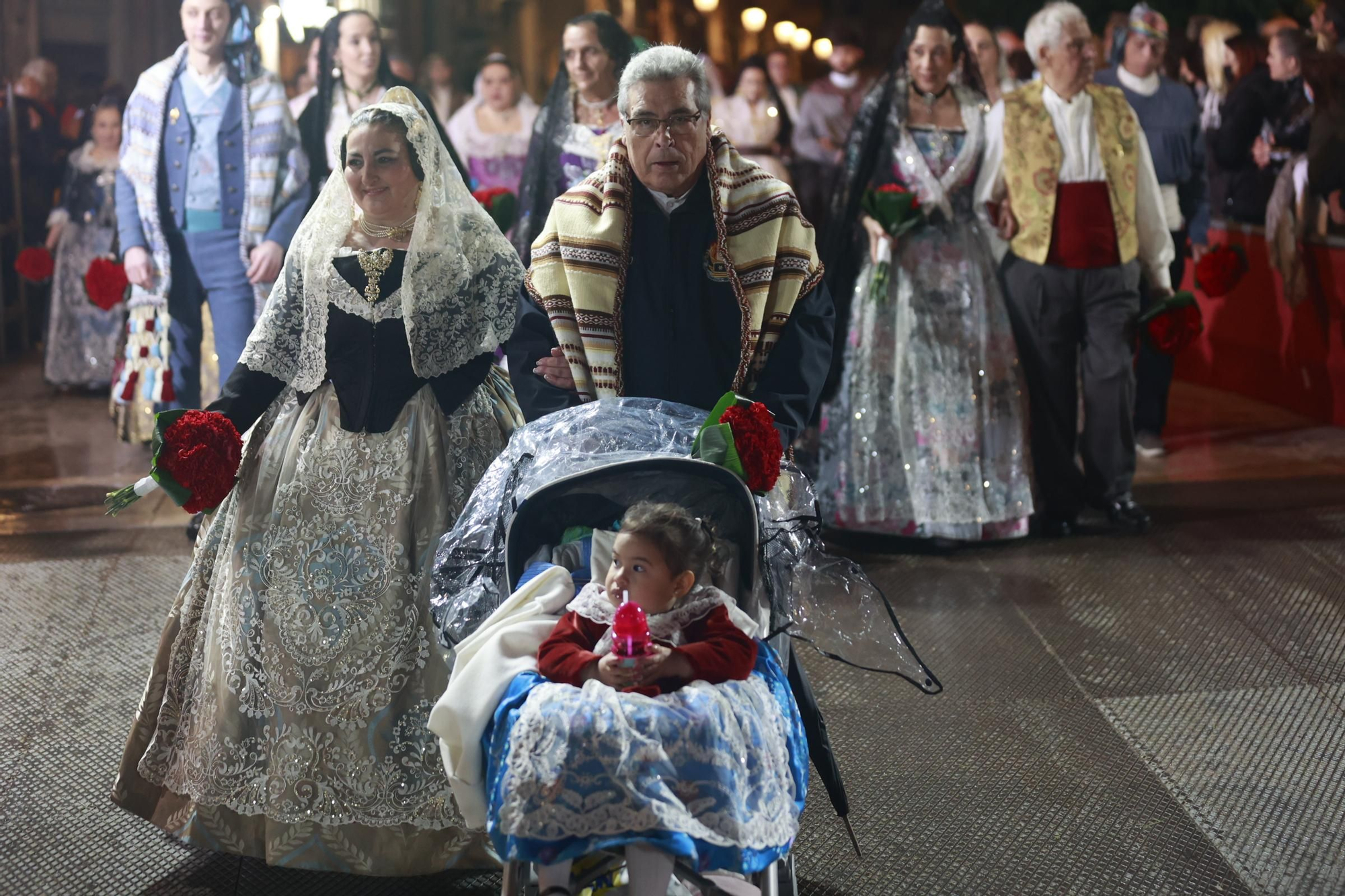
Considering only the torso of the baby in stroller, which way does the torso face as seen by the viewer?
toward the camera

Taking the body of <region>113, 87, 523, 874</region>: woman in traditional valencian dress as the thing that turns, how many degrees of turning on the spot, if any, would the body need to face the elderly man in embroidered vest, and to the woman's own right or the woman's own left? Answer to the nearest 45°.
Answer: approximately 135° to the woman's own left

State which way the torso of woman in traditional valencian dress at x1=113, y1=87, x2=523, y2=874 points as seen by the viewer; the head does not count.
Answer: toward the camera

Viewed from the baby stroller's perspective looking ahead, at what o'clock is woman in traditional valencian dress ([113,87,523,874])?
The woman in traditional valencian dress is roughly at 4 o'clock from the baby stroller.

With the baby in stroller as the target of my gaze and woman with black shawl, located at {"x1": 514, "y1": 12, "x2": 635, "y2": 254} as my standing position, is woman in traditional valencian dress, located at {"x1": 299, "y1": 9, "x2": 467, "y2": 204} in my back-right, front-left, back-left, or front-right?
back-right

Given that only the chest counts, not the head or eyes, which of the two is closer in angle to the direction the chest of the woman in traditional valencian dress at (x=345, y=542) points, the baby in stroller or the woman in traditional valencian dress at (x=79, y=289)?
the baby in stroller

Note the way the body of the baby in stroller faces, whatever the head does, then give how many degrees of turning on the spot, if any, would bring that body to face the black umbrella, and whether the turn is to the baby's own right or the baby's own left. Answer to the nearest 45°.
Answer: approximately 135° to the baby's own left

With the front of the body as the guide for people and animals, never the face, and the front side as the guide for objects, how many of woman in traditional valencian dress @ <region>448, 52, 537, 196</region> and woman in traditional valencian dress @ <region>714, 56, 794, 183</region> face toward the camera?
2

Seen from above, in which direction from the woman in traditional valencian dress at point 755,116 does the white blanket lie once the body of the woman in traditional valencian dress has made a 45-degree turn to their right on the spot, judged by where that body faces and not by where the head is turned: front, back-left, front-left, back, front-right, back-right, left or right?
front-left

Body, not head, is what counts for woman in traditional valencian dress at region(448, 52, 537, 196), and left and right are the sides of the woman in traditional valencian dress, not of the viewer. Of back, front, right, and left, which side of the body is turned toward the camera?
front

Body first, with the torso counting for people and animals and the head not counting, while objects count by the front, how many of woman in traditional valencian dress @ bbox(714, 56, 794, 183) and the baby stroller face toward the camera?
2

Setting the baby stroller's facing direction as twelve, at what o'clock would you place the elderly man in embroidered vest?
The elderly man in embroidered vest is roughly at 7 o'clock from the baby stroller.
